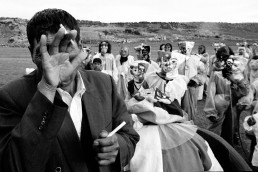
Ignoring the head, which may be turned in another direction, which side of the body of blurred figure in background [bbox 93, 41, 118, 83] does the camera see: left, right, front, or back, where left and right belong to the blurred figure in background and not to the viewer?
front

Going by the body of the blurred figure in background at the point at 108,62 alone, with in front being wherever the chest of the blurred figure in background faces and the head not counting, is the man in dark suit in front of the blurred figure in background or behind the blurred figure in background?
in front
